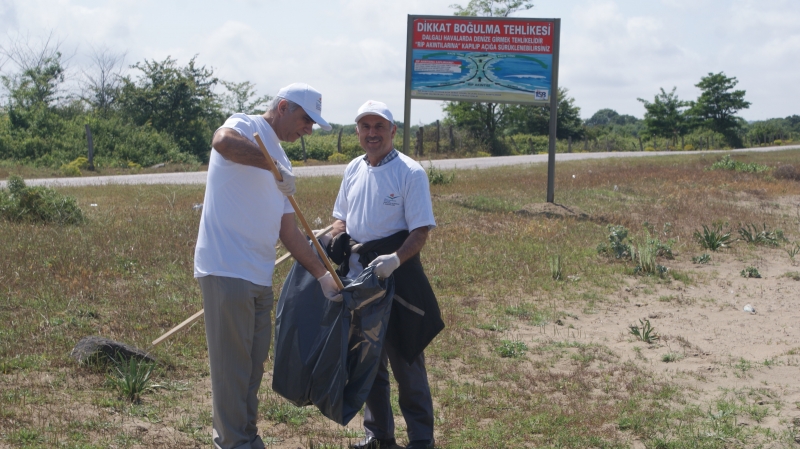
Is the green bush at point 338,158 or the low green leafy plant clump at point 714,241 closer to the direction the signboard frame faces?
the low green leafy plant clump

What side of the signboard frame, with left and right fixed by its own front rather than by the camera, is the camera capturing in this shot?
front

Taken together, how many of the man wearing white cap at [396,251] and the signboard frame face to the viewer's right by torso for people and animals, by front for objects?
0

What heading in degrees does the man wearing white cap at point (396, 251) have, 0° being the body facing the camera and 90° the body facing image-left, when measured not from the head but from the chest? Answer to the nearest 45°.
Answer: approximately 45°

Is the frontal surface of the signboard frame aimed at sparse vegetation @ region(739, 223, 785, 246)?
no

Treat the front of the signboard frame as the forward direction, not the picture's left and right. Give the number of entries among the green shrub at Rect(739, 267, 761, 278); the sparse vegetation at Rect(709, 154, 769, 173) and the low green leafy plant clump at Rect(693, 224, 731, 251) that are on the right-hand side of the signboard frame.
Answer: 0

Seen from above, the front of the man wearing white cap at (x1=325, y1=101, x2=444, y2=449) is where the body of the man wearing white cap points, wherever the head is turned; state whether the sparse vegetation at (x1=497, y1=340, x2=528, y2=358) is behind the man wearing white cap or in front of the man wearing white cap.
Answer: behind

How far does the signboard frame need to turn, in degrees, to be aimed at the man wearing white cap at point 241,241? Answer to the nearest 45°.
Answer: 0° — it already faces them

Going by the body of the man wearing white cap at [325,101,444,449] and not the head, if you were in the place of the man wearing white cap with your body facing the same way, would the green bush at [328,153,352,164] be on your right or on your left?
on your right

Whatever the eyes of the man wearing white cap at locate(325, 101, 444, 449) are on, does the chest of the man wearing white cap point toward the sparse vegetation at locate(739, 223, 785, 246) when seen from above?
no

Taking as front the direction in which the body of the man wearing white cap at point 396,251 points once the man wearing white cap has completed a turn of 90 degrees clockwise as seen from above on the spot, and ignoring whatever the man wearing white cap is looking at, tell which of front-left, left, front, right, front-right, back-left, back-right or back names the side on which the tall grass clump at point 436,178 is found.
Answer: front-right

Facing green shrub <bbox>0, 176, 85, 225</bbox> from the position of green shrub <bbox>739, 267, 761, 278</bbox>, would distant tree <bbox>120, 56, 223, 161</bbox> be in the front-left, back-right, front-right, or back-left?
front-right

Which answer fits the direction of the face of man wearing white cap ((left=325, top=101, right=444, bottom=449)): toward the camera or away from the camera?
toward the camera

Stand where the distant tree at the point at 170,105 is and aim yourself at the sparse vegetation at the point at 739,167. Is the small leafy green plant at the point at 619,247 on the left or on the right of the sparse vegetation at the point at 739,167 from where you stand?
right

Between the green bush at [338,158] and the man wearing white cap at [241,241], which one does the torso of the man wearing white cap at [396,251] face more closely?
the man wearing white cap
